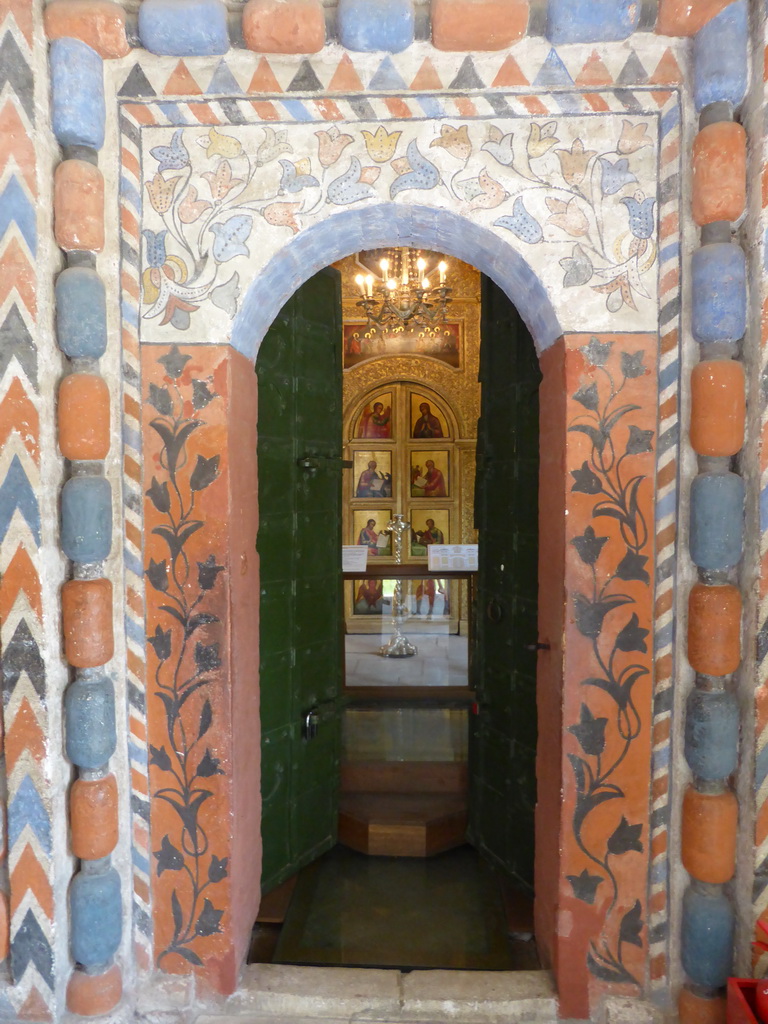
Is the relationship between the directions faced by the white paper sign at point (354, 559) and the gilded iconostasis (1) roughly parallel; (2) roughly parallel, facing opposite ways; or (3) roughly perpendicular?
roughly parallel

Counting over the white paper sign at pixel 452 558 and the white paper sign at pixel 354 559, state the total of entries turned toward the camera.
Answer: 2

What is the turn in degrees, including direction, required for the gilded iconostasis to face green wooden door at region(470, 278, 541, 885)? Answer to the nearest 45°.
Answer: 0° — it already faces it

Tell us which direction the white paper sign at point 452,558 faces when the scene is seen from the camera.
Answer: facing the viewer

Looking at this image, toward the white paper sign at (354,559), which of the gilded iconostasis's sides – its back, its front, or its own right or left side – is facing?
front

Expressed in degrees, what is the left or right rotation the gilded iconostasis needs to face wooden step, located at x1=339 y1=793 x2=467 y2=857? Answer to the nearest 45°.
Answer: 0° — it already faces it

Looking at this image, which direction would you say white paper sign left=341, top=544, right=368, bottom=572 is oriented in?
toward the camera

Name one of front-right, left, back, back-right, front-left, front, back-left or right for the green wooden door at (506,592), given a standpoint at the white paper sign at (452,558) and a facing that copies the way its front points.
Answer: front

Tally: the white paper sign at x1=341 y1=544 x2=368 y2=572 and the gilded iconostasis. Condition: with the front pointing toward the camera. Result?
2

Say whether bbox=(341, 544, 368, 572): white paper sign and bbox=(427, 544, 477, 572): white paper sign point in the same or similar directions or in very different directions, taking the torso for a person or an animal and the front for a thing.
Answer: same or similar directions

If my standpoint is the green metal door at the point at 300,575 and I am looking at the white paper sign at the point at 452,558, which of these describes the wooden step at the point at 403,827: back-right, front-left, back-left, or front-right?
front-right

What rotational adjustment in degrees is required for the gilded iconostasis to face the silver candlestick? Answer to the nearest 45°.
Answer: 0° — it already faces it

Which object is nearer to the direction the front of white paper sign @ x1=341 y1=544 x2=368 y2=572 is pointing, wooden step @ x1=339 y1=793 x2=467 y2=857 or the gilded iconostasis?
the wooden step

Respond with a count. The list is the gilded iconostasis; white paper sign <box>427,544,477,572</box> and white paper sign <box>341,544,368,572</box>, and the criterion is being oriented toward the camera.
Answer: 3

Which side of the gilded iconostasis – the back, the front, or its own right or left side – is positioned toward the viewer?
front

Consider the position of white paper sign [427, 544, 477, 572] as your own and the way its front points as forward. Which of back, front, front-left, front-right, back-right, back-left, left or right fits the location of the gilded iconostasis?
back

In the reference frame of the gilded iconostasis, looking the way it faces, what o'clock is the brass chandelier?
The brass chandelier is roughly at 12 o'clock from the gilded iconostasis.

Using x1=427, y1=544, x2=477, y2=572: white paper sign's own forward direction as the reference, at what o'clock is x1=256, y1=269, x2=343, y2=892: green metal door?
The green metal door is roughly at 1 o'clock from the white paper sign.
